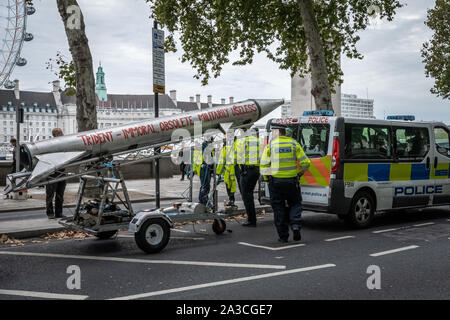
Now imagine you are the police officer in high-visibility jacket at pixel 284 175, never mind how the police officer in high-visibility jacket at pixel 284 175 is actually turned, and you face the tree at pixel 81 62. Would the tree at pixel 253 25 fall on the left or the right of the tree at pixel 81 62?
right

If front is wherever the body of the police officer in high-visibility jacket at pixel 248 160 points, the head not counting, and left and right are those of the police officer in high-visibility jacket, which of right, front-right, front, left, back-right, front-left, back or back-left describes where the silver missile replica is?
front-left

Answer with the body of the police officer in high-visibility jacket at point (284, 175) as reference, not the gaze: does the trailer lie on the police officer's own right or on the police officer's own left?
on the police officer's own left

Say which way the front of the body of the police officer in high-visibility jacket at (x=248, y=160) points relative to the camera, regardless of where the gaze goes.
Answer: to the viewer's left

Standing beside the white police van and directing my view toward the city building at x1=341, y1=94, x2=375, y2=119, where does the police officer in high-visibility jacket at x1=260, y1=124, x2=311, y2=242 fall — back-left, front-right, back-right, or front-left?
back-left
